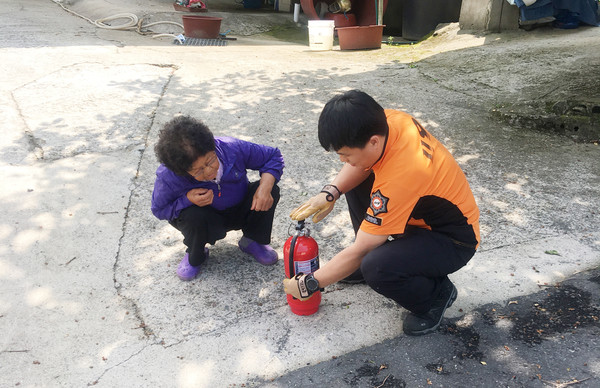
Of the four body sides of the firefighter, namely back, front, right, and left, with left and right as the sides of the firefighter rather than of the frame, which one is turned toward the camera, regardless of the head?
left

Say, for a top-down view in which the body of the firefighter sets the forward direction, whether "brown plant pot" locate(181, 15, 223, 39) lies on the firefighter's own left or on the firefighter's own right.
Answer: on the firefighter's own right

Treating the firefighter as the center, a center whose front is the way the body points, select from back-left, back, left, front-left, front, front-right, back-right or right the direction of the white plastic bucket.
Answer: right

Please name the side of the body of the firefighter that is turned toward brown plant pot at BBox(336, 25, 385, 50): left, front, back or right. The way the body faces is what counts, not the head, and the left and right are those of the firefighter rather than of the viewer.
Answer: right

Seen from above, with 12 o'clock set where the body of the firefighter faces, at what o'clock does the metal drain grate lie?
The metal drain grate is roughly at 2 o'clock from the firefighter.
